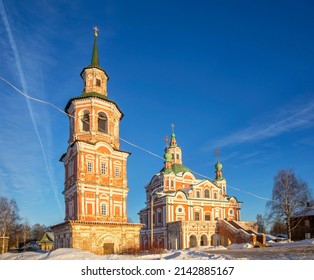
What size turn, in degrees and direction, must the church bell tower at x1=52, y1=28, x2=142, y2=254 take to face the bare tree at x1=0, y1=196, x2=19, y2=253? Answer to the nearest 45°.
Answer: approximately 135° to its right

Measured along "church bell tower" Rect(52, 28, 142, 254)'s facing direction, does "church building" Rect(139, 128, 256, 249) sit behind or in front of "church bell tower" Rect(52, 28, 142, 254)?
behind

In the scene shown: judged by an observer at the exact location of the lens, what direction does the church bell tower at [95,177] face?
facing the viewer
